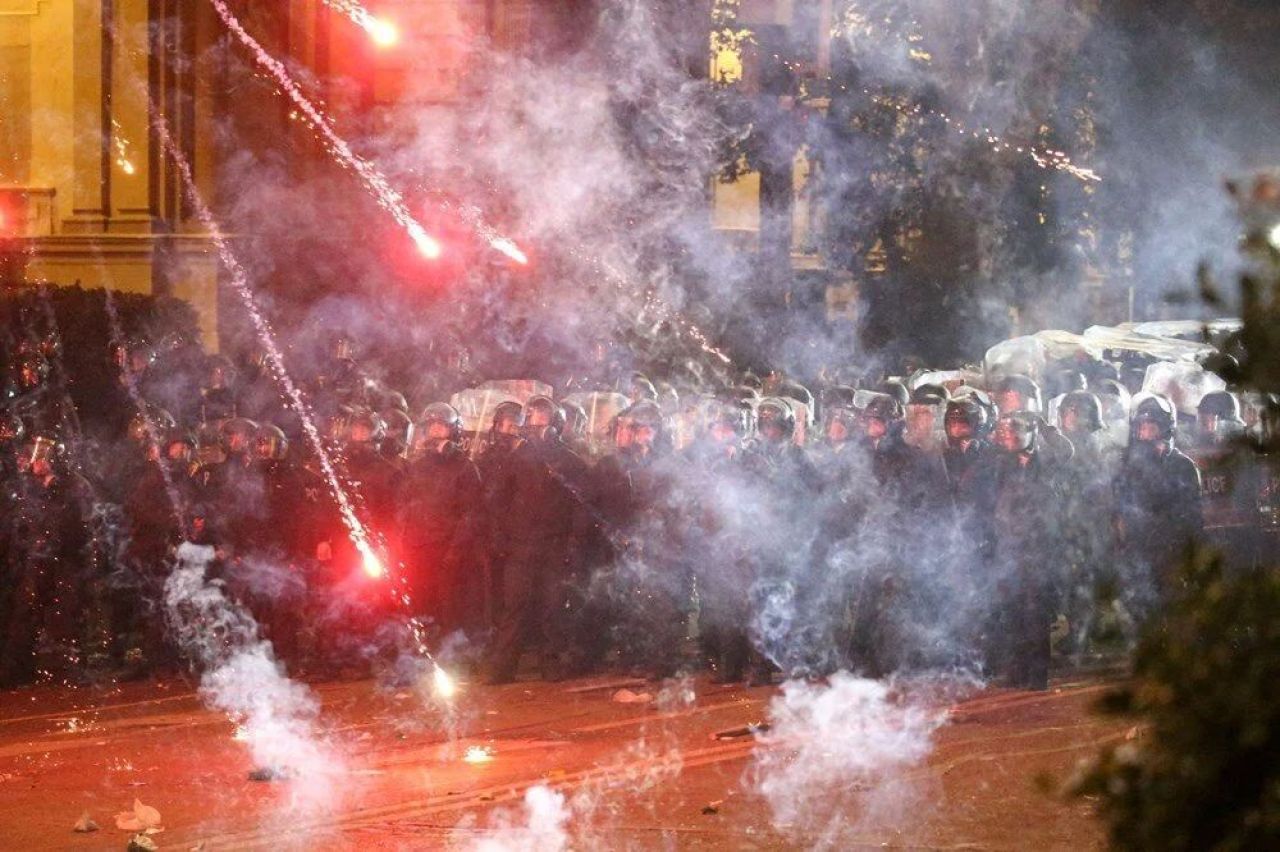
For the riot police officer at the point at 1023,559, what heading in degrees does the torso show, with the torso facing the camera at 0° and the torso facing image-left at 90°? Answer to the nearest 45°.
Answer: approximately 45°

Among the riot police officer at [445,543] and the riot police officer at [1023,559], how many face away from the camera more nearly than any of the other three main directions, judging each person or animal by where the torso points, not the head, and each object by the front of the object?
0

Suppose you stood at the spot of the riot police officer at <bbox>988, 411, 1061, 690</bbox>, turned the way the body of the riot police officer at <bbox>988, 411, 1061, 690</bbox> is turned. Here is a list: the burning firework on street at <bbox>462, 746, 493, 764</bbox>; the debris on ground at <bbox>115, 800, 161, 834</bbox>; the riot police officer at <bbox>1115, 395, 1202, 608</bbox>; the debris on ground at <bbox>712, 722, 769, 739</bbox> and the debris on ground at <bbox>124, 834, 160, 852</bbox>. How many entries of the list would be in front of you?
4

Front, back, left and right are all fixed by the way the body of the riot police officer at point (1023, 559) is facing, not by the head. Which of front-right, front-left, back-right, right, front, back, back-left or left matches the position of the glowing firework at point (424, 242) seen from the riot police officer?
right

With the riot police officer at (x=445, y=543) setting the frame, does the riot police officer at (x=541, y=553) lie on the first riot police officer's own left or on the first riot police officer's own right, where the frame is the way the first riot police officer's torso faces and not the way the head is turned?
on the first riot police officer's own left

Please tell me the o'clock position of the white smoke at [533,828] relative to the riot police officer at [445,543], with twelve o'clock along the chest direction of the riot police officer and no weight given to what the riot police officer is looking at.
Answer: The white smoke is roughly at 12 o'clock from the riot police officer.

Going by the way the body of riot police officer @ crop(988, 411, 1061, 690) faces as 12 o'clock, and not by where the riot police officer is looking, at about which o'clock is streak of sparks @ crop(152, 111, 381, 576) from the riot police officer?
The streak of sparks is roughly at 3 o'clock from the riot police officer.

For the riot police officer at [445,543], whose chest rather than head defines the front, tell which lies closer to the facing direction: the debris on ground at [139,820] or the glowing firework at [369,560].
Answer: the debris on ground

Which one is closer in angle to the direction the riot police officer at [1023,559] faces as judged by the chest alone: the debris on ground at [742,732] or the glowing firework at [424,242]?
the debris on ground

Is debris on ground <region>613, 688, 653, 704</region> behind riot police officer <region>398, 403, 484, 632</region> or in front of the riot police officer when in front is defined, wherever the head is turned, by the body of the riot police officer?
in front

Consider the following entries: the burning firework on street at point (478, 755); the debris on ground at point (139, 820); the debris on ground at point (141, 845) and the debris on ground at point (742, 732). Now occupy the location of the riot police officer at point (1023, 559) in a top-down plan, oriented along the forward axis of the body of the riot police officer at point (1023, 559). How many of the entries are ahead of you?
4
